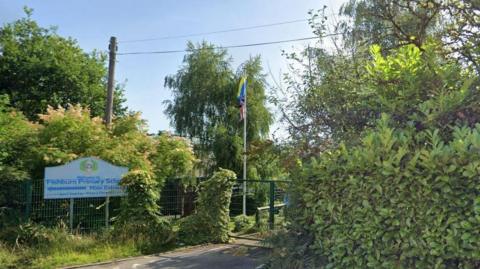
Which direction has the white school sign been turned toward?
toward the camera

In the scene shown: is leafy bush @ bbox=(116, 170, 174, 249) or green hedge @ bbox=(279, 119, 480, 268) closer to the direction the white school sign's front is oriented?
the green hedge

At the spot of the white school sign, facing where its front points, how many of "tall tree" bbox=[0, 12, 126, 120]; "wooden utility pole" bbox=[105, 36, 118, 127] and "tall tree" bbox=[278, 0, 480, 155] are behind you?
2

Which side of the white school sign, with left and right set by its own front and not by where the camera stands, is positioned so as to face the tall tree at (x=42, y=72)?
back

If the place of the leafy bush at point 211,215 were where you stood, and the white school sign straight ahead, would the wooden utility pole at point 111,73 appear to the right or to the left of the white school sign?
right

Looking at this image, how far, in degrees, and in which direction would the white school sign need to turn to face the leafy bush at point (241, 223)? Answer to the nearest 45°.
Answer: approximately 90° to its left

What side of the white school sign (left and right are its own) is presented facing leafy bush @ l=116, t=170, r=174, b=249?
left

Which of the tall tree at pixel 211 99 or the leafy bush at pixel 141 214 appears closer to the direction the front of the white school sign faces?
the leafy bush

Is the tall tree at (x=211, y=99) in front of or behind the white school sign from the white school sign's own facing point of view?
behind

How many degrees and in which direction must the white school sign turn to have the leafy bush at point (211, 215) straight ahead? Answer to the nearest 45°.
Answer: approximately 90° to its left

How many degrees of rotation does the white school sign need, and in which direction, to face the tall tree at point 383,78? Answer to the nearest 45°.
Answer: approximately 45° to its left

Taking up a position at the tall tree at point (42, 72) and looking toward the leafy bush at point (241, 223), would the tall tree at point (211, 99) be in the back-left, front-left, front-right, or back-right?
front-left
